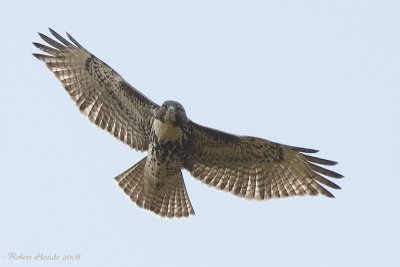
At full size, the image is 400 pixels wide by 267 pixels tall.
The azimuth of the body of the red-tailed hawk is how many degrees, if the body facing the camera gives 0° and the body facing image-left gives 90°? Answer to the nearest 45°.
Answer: approximately 0°
